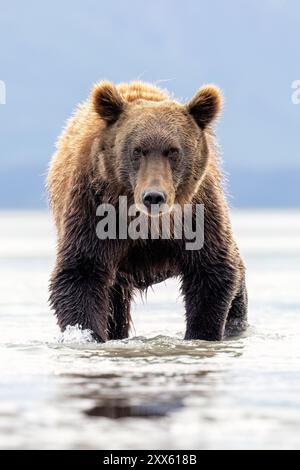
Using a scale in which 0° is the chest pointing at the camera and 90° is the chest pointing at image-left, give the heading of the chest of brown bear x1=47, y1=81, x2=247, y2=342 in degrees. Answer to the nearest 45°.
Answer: approximately 0°
